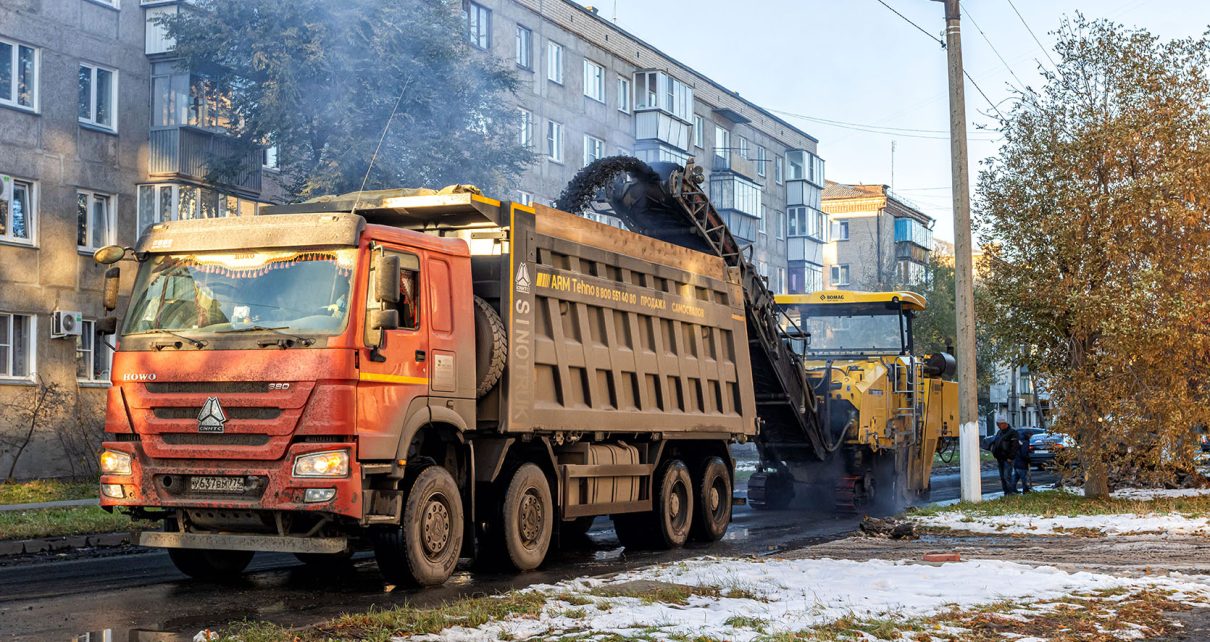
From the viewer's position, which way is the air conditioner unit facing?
facing the viewer and to the right of the viewer

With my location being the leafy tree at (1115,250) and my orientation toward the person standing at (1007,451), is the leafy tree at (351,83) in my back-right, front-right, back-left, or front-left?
front-left

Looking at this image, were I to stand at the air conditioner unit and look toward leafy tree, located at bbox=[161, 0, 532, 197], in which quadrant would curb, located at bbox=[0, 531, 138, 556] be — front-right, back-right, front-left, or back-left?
front-right

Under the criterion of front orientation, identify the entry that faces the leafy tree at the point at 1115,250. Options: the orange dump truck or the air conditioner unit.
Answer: the air conditioner unit

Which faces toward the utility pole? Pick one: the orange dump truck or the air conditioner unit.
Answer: the air conditioner unit

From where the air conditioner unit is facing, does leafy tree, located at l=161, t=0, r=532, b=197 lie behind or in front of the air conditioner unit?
in front

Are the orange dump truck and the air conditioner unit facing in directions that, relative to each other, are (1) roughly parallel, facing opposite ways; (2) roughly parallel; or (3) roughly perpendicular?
roughly perpendicular

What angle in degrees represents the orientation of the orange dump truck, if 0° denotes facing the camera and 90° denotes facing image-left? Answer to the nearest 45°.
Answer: approximately 45°

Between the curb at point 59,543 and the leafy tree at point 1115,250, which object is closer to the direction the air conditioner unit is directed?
the leafy tree

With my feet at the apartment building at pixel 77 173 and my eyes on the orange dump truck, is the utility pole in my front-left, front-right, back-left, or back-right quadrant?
front-left

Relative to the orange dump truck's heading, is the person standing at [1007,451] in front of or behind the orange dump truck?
behind

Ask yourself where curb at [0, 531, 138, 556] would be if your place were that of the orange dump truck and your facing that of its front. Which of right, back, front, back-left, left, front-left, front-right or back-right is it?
right

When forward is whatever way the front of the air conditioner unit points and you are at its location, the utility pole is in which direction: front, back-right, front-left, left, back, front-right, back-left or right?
front

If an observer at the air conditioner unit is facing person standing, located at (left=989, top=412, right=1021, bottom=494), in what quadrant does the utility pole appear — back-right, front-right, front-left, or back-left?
front-right

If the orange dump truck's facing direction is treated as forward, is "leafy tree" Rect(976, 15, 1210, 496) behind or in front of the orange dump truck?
behind

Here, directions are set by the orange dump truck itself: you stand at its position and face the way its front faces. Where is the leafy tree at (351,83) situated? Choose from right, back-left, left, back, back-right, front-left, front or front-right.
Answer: back-right
